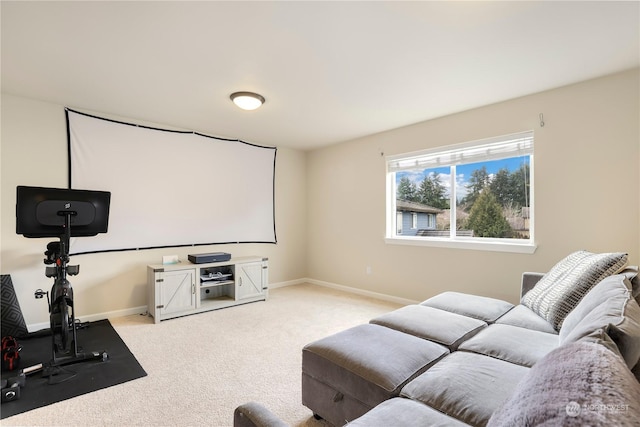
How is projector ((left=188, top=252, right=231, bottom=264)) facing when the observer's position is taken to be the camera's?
facing the viewer and to the right of the viewer

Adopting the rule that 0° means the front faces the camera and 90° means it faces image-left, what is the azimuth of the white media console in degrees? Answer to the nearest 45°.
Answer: approximately 315°

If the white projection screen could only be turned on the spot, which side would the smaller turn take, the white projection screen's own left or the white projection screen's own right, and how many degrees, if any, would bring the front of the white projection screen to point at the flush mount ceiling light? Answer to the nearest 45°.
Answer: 0° — it already faces it

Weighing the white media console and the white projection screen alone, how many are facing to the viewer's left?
0

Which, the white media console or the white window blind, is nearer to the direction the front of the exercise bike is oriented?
the white window blind

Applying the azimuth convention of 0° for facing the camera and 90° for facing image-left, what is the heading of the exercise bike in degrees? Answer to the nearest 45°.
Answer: approximately 0°
